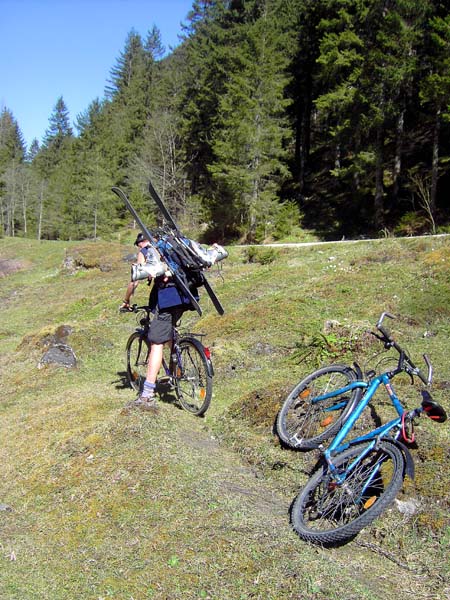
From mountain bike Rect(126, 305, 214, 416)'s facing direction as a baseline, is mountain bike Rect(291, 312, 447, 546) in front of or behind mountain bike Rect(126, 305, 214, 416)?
behind

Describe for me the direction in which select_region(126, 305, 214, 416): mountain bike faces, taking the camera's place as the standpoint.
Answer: facing away from the viewer and to the left of the viewer

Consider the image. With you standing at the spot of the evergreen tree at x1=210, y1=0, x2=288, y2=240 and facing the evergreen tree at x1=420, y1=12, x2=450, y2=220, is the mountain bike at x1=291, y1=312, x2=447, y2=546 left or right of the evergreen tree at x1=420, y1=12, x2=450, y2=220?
right

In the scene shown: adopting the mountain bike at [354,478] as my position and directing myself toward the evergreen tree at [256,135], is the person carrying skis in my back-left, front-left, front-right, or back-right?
front-left

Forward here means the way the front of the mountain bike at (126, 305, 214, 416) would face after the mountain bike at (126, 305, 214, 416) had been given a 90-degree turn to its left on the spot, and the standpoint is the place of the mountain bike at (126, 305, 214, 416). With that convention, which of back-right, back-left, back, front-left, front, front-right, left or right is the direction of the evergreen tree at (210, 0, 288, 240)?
back-right

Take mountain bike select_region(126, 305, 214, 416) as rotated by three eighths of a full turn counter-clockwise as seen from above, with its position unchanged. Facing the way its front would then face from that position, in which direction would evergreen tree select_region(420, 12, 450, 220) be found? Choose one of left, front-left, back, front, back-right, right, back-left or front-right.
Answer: back-left
